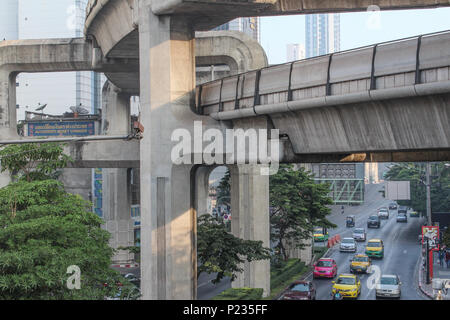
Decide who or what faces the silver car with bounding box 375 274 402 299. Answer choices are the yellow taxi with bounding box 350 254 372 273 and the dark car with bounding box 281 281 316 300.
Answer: the yellow taxi

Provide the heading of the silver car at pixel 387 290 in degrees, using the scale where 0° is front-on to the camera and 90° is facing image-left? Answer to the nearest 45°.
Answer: approximately 0°

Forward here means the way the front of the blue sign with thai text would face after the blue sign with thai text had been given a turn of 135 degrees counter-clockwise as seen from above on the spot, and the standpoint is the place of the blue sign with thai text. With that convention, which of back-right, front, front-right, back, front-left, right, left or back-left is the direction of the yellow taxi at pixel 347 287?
right

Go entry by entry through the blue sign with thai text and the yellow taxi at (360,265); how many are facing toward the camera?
2

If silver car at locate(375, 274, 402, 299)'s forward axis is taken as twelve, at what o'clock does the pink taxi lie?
The pink taxi is roughly at 5 o'clock from the silver car.

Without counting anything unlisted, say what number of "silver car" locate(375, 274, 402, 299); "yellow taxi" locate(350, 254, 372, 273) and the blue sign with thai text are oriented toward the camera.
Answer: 3

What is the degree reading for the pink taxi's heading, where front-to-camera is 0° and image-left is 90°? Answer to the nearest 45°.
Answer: approximately 45°

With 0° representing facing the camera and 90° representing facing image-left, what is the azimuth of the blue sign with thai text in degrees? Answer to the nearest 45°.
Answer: approximately 0°

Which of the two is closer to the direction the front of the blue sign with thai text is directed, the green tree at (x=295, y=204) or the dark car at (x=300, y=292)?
the dark car

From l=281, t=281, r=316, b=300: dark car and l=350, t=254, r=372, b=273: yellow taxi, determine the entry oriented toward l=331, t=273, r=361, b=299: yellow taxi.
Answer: l=350, t=254, r=372, b=273: yellow taxi
